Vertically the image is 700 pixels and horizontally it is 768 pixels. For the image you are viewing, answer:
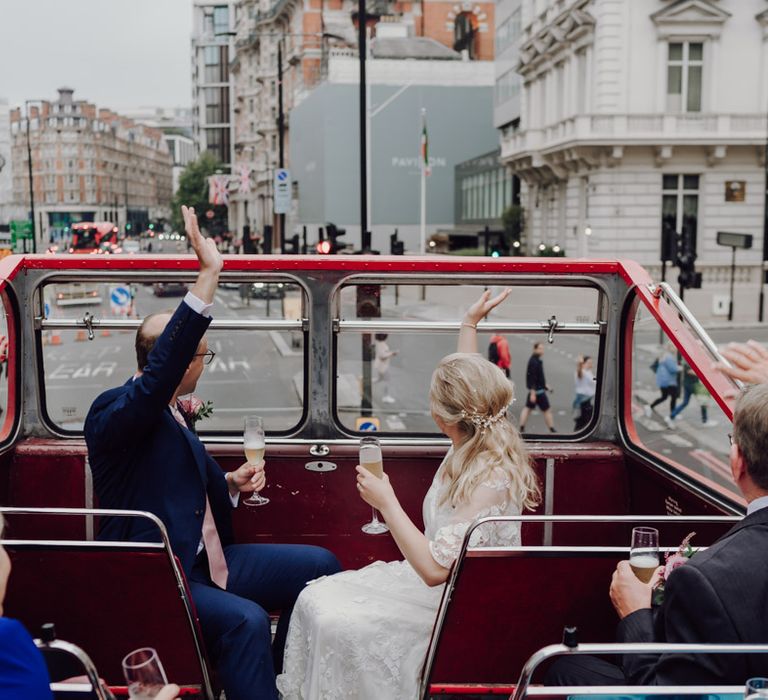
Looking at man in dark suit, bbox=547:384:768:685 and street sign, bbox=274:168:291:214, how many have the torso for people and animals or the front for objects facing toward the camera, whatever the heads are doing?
1

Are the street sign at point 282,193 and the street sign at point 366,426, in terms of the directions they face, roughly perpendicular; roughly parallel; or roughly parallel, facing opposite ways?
roughly parallel

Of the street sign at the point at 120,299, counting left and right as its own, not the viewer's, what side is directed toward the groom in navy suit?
front

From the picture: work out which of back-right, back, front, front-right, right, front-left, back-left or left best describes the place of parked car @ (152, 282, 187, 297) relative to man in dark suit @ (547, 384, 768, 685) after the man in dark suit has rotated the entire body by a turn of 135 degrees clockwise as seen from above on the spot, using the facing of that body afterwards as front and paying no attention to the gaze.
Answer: back-left

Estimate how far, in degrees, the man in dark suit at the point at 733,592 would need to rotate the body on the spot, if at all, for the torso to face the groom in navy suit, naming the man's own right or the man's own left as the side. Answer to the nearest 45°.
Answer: approximately 45° to the man's own left

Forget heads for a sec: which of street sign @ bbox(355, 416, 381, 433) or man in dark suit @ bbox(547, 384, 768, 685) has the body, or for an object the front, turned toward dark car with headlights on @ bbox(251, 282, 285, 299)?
the man in dark suit

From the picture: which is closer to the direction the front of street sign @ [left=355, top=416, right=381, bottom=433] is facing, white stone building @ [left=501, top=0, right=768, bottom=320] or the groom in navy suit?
the groom in navy suit

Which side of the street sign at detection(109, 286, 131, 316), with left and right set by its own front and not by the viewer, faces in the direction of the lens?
front

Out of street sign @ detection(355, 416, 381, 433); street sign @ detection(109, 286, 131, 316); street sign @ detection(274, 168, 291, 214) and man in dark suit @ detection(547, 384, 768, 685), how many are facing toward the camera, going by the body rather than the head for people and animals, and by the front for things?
3

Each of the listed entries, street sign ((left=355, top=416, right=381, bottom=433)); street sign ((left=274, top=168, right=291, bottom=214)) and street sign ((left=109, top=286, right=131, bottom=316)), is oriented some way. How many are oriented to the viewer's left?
0

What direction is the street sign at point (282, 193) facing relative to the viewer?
toward the camera

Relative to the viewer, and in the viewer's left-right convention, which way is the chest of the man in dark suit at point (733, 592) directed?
facing away from the viewer and to the left of the viewer
